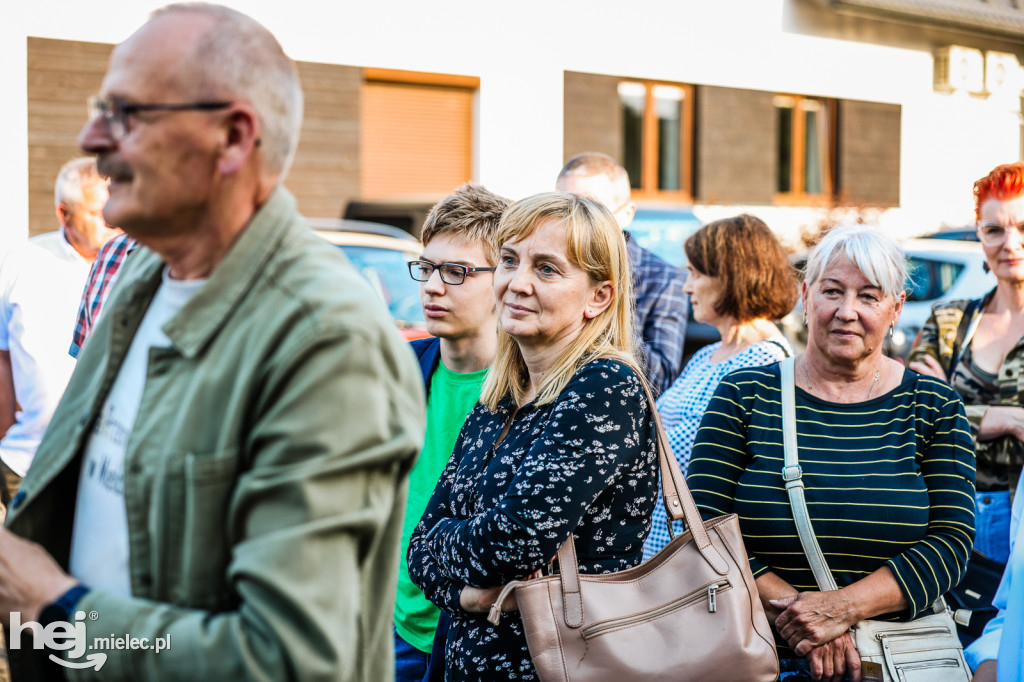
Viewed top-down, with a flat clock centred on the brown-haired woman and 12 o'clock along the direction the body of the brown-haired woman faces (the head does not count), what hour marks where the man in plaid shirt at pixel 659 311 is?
The man in plaid shirt is roughly at 2 o'clock from the brown-haired woman.

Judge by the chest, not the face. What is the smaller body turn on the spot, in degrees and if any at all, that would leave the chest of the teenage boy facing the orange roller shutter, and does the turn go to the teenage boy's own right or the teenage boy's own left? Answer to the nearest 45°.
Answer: approximately 135° to the teenage boy's own right

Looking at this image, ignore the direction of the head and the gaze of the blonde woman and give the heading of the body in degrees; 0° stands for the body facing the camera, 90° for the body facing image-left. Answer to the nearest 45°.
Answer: approximately 45°

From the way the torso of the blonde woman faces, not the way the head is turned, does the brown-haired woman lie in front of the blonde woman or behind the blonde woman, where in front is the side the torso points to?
behind

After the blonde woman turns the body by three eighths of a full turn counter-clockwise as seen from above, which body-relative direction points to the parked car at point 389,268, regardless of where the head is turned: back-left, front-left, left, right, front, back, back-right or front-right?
left
